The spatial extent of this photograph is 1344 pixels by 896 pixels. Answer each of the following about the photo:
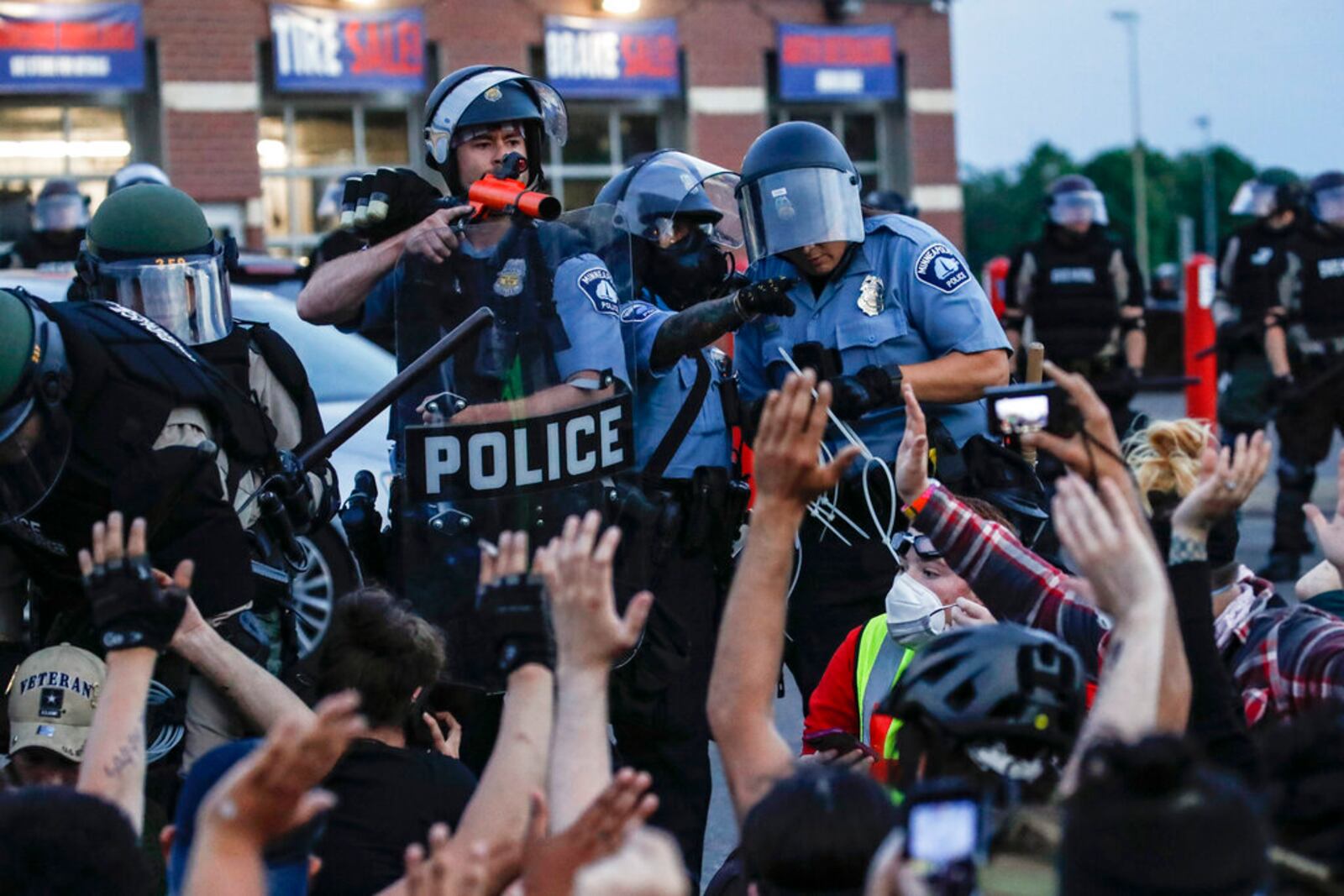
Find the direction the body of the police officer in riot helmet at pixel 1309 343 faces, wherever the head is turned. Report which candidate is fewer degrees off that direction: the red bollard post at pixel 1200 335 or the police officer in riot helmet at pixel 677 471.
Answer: the police officer in riot helmet

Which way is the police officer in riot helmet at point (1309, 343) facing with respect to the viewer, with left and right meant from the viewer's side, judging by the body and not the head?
facing the viewer

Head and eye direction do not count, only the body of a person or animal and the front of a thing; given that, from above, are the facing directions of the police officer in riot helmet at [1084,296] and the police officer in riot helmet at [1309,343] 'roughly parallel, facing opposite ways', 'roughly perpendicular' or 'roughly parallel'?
roughly parallel

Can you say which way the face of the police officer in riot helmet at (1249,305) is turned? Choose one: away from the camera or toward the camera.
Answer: toward the camera

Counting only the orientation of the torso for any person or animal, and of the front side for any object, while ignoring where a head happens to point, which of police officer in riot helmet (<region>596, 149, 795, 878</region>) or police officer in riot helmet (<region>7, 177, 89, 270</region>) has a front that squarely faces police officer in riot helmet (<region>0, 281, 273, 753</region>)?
police officer in riot helmet (<region>7, 177, 89, 270</region>)

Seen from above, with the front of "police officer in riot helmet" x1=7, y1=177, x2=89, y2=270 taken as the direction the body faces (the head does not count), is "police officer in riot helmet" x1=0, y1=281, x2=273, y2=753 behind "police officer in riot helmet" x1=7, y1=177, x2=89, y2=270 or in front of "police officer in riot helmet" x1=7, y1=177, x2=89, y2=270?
in front

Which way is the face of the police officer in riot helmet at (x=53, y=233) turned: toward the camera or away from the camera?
toward the camera

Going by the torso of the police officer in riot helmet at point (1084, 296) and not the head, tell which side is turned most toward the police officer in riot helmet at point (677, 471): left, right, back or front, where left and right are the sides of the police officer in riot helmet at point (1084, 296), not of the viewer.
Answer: front

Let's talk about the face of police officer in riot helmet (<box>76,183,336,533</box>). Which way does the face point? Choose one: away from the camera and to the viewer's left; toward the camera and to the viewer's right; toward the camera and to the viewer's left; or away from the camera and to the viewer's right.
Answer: toward the camera and to the viewer's right

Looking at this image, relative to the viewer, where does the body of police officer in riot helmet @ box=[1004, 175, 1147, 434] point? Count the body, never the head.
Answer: toward the camera

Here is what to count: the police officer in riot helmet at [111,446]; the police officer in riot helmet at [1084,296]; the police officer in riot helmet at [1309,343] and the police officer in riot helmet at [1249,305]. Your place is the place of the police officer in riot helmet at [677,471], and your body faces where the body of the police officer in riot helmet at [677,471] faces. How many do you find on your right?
1
